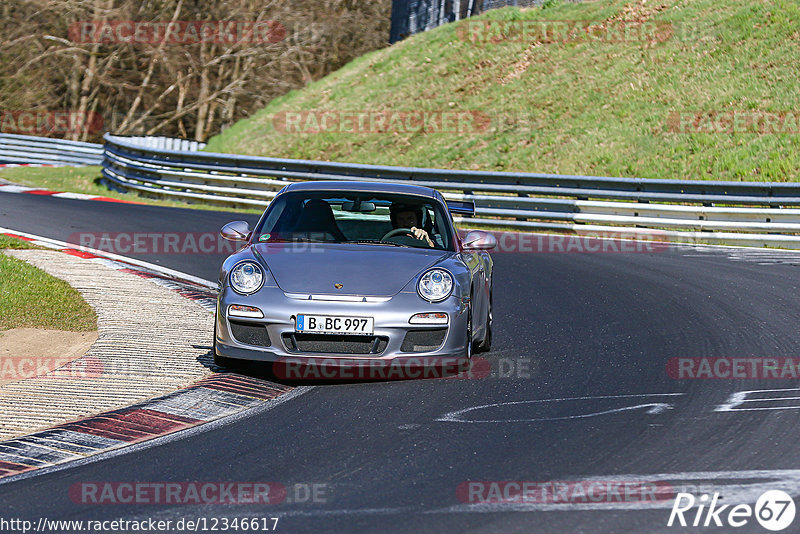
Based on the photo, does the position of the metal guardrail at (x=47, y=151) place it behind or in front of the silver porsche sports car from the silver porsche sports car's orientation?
behind

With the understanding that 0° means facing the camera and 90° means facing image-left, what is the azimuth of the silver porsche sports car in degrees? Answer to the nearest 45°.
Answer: approximately 0°

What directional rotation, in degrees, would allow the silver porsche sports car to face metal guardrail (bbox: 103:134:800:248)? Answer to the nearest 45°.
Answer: approximately 180°
